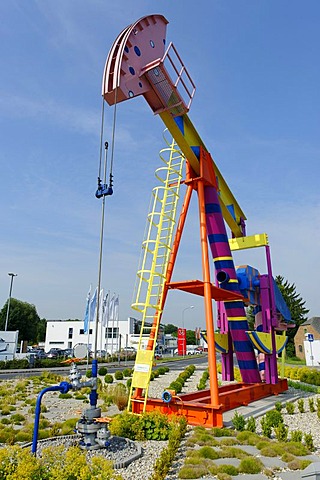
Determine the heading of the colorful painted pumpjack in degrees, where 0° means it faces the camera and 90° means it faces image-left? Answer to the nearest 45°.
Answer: approximately 45°

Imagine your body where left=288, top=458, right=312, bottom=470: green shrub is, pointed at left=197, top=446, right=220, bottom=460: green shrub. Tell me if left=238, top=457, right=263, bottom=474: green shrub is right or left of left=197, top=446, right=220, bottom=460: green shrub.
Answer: left

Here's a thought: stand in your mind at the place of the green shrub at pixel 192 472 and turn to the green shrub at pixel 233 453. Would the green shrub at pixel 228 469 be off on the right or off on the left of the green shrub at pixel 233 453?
right
